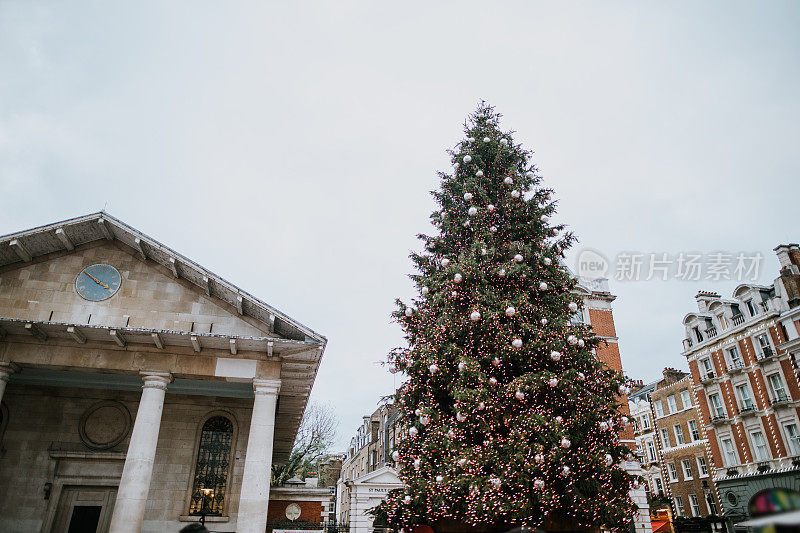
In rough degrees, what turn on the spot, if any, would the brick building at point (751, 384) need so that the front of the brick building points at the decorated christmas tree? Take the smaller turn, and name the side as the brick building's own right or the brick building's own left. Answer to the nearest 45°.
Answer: approximately 45° to the brick building's own left

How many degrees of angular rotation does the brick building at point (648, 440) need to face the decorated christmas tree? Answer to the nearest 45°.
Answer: approximately 45° to its left

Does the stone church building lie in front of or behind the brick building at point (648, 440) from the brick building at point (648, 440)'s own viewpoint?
in front

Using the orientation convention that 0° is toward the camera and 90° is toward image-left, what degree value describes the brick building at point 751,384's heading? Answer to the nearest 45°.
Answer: approximately 45°

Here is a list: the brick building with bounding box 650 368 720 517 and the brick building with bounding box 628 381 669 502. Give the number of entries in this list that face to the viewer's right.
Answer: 0

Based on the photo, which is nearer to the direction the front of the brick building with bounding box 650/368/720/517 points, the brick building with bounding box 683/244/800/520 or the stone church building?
the stone church building

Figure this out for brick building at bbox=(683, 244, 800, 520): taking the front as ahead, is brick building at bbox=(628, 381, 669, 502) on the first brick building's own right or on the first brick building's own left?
on the first brick building's own right

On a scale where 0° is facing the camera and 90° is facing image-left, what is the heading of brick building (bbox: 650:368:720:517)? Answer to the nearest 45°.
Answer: approximately 45°

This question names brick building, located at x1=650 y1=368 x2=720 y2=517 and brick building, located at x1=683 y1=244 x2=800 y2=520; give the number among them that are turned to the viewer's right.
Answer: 0
